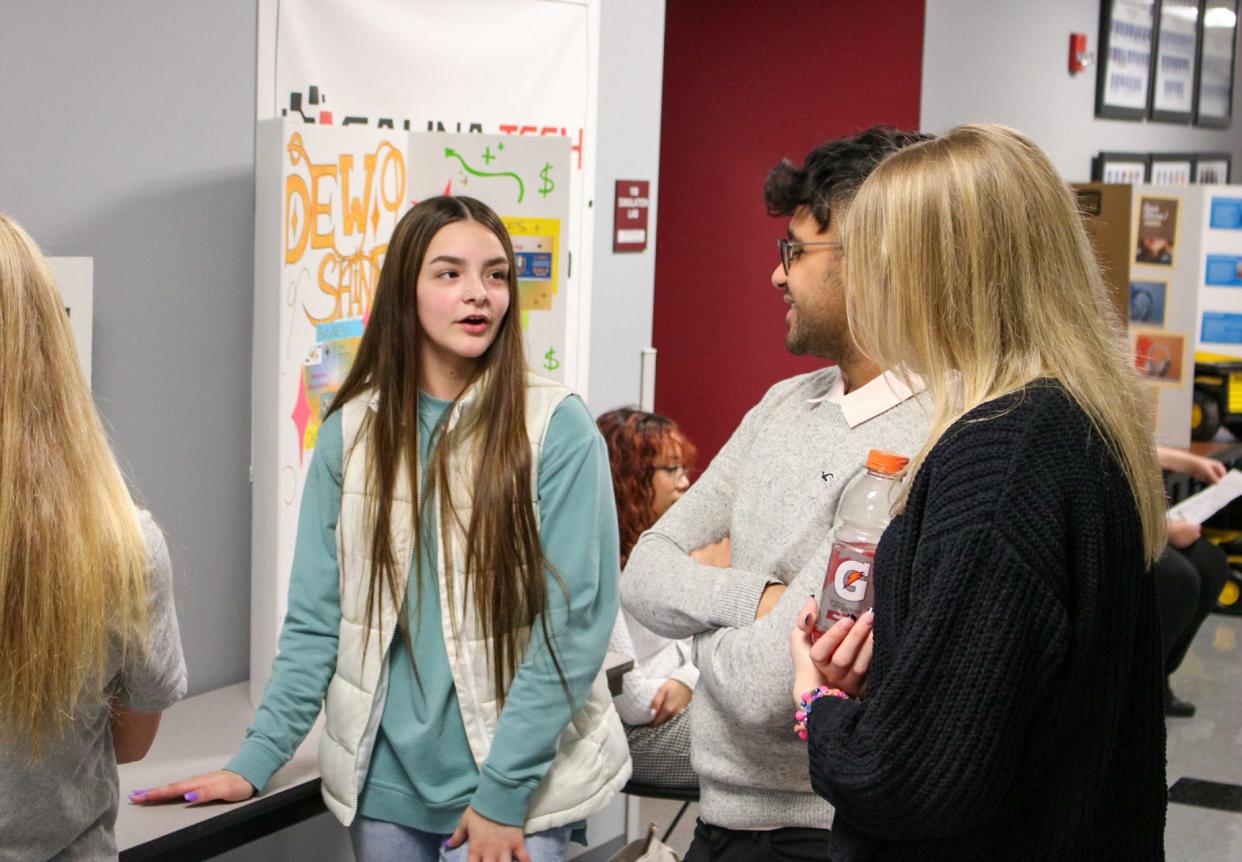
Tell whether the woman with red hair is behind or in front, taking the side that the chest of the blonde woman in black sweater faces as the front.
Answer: in front

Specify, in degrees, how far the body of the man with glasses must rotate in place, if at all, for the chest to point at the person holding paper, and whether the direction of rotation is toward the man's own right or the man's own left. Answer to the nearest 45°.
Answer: approximately 180°

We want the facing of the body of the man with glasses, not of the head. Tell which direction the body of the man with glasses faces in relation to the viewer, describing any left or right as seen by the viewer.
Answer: facing the viewer and to the left of the viewer

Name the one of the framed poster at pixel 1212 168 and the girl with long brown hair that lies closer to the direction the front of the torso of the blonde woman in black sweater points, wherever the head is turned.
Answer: the girl with long brown hair

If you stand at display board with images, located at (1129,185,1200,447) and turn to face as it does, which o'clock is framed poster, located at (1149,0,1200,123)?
The framed poster is roughly at 6 o'clock from the display board with images.

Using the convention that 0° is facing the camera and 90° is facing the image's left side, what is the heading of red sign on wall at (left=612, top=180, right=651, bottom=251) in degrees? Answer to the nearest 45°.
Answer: approximately 0°

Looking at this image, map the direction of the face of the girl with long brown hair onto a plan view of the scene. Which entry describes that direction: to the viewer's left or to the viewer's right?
to the viewer's right

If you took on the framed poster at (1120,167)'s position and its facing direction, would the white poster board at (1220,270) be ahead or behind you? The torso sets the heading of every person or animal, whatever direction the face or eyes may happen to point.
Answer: ahead

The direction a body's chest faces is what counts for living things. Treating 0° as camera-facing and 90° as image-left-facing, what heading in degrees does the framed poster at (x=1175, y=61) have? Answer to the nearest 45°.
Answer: approximately 0°

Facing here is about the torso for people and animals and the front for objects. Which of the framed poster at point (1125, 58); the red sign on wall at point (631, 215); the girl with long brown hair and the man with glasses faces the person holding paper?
the framed poster
